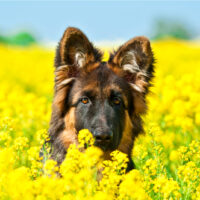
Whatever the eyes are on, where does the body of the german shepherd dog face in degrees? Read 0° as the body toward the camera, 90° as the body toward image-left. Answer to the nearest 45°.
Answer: approximately 0°
